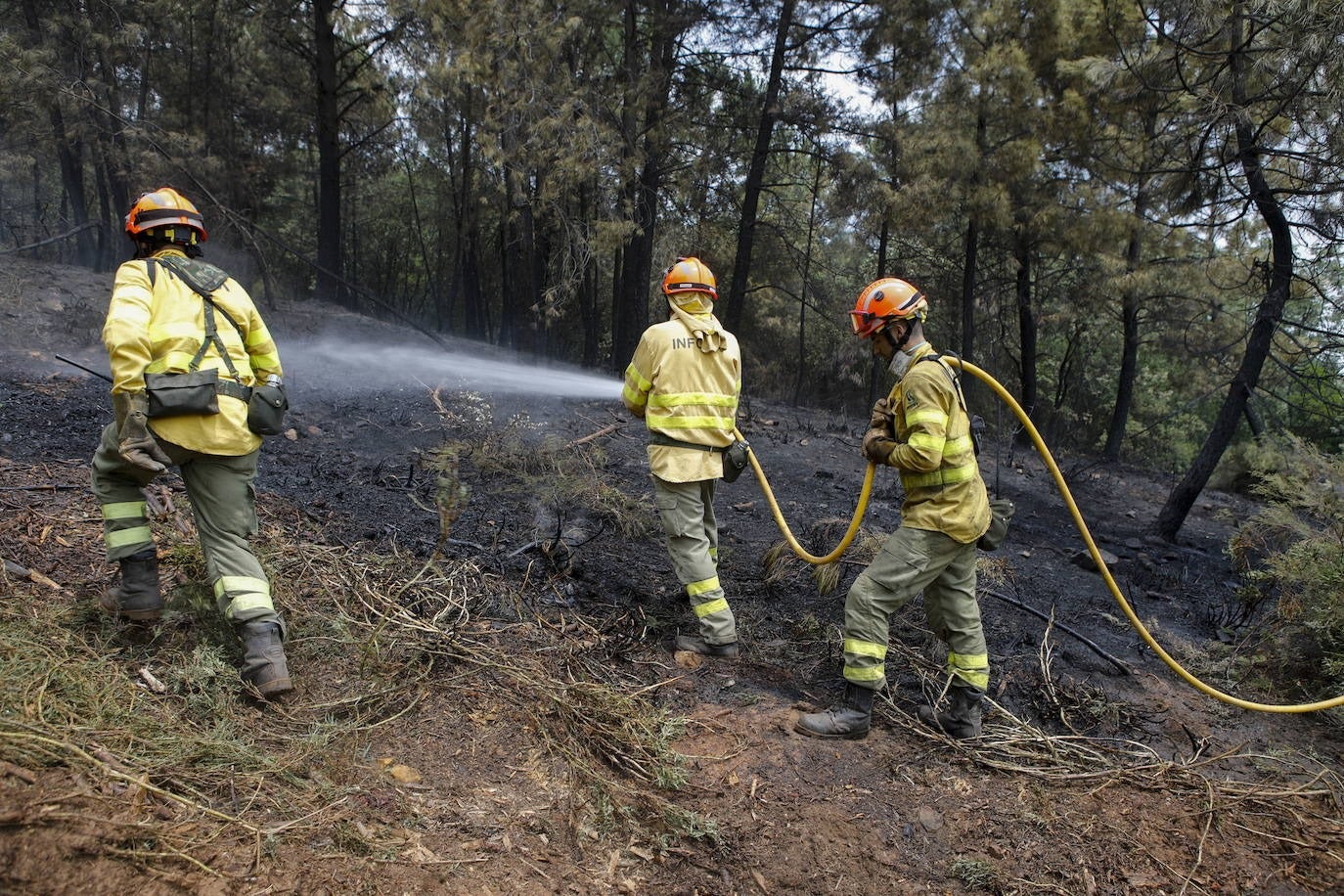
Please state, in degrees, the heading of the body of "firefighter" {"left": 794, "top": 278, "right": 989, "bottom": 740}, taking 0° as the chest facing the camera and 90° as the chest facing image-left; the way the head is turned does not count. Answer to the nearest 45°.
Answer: approximately 90°

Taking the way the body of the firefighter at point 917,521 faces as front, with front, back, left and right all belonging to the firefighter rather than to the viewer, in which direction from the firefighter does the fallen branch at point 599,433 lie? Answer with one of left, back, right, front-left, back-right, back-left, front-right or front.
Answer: front-right

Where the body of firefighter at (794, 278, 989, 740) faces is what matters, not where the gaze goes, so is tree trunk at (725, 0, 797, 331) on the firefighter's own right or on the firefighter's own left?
on the firefighter's own right

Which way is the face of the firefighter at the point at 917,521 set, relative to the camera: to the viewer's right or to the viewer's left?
to the viewer's left

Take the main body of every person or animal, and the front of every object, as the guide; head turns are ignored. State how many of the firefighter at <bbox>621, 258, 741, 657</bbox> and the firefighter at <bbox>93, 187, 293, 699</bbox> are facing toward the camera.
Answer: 0

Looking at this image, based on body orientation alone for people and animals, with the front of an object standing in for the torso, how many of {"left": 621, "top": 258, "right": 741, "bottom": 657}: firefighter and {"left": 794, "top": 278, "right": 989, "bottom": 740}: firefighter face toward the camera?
0

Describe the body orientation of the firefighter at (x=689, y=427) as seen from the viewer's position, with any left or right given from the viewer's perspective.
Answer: facing away from the viewer and to the left of the viewer

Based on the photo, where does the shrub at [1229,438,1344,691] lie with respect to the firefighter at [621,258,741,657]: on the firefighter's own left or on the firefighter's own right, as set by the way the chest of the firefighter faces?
on the firefighter's own right

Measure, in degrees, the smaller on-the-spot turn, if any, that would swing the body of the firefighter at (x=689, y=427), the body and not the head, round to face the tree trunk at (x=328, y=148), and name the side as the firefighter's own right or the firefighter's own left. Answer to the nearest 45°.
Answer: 0° — they already face it

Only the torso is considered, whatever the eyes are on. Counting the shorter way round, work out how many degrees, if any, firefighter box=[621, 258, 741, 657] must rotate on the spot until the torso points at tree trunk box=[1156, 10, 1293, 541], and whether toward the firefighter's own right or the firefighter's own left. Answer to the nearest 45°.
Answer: approximately 90° to the firefighter's own right

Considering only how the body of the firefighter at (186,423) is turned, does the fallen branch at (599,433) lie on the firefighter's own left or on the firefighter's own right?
on the firefighter's own right

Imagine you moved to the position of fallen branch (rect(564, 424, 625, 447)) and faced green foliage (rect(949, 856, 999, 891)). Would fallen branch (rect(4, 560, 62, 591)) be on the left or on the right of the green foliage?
right

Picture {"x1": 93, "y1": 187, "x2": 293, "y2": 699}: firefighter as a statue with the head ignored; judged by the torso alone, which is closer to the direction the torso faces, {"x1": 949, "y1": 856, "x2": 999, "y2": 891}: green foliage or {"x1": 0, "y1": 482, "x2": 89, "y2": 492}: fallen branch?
the fallen branch

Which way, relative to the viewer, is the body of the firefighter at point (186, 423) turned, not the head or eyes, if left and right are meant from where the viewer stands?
facing away from the viewer and to the left of the viewer
